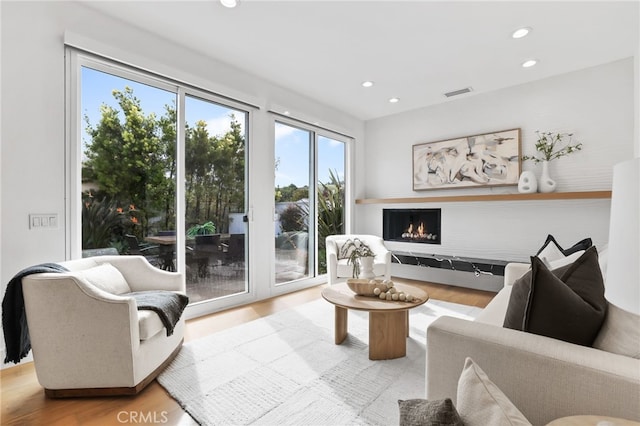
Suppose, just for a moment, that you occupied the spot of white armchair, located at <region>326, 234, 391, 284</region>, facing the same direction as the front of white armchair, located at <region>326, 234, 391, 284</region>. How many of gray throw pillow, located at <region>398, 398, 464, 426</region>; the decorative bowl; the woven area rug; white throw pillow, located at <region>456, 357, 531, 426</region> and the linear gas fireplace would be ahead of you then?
4

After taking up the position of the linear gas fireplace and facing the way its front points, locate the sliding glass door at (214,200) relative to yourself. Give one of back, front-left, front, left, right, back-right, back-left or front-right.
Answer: front

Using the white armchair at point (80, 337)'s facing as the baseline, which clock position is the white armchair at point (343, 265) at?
the white armchair at point (343, 265) is roughly at 10 o'clock from the white armchair at point (80, 337).

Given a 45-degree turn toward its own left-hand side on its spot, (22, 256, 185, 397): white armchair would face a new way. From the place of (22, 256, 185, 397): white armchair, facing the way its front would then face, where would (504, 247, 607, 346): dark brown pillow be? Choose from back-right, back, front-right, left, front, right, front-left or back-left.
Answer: front-right

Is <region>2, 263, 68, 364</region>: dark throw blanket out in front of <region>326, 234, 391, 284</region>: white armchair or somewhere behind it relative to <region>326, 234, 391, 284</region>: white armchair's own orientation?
in front

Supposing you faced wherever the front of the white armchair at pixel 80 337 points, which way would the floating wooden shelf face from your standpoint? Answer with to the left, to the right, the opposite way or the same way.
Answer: to the right

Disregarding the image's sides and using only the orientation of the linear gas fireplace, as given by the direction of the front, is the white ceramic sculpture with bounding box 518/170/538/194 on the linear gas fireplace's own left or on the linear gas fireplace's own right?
on the linear gas fireplace's own left

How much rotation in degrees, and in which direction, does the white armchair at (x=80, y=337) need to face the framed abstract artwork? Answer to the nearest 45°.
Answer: approximately 45° to its left

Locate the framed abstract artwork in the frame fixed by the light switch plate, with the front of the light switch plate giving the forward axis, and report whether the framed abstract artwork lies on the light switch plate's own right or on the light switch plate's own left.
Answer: on the light switch plate's own left

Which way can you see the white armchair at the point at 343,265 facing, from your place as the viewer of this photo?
facing the viewer

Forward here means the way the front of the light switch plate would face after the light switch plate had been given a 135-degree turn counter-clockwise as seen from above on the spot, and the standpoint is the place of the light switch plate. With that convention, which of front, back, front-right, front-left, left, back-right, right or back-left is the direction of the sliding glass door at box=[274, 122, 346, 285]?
front-right

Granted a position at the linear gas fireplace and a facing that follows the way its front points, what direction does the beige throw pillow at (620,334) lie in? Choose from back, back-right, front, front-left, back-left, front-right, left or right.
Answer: front-left

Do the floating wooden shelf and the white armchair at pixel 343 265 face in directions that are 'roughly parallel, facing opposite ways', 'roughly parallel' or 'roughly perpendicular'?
roughly parallel

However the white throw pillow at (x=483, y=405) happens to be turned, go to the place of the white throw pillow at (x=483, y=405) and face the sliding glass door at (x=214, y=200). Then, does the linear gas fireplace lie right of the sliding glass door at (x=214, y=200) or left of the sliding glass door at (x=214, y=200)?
right

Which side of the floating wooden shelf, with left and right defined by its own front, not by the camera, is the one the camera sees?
front

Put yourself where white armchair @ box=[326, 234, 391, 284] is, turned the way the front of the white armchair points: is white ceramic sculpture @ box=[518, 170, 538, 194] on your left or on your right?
on your left
